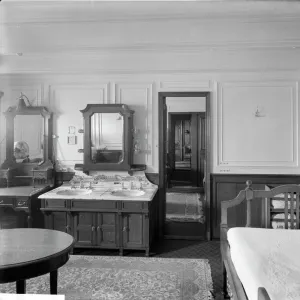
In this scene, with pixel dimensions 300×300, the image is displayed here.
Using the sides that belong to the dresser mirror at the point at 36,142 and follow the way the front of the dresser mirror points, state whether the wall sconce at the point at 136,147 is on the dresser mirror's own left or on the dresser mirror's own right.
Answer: on the dresser mirror's own left

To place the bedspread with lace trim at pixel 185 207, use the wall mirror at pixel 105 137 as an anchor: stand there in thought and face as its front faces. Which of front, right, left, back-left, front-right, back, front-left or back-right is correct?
back-left

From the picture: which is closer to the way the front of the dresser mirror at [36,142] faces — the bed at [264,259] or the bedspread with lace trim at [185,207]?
the bed

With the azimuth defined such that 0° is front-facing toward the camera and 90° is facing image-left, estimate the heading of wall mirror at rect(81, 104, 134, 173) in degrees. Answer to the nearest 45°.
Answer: approximately 0°

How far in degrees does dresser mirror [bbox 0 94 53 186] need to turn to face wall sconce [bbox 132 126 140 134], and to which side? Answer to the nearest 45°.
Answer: approximately 90° to its left
